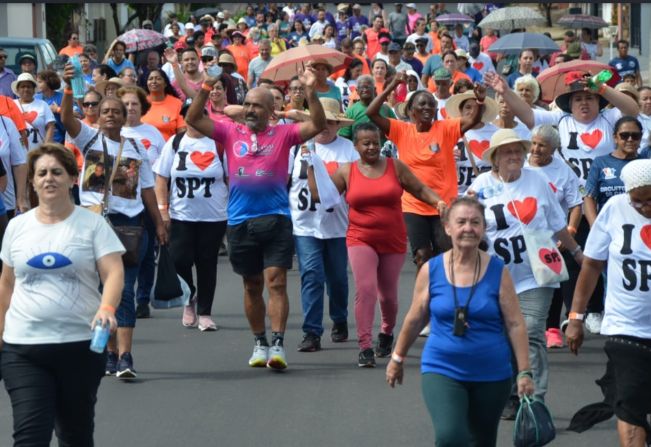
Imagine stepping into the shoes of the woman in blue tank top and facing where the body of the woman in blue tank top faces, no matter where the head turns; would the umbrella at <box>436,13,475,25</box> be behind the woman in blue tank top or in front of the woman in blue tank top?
behind

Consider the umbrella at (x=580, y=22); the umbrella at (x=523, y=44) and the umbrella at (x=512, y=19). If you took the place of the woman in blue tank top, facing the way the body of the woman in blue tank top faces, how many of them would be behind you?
3

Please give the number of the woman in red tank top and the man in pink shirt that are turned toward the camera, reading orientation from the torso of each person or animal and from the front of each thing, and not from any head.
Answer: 2

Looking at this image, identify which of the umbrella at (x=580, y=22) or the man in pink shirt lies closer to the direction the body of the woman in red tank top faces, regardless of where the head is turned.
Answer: the man in pink shirt

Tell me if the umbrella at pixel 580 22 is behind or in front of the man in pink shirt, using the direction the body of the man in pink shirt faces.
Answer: behind

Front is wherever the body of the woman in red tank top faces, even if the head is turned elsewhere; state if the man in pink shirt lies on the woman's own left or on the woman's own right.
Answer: on the woman's own right

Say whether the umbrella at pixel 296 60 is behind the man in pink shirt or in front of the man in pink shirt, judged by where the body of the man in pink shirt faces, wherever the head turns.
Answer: behind
